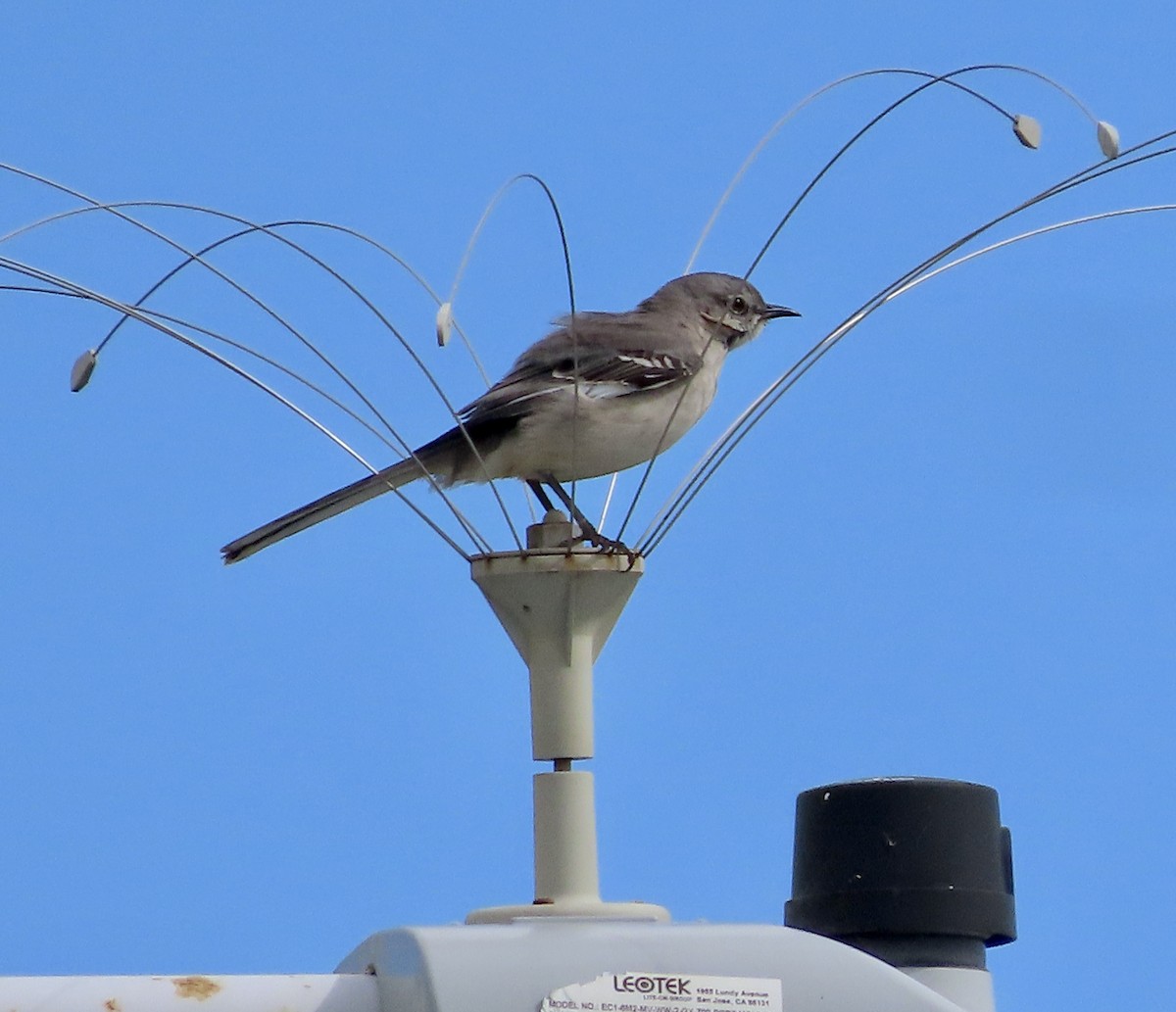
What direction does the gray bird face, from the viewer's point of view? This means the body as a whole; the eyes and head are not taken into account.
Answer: to the viewer's right
